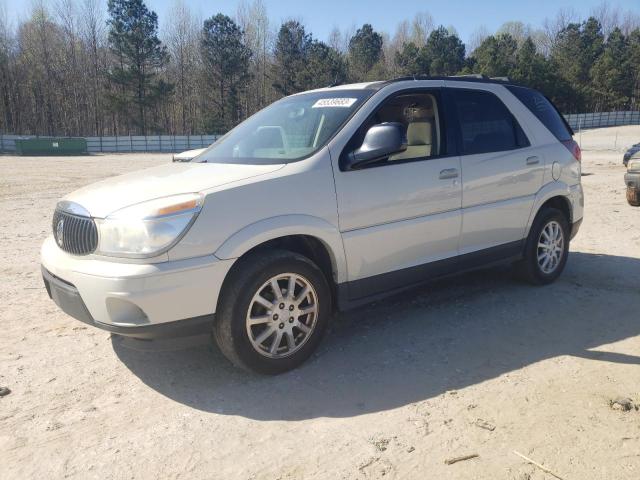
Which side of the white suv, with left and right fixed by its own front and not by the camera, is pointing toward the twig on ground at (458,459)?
left

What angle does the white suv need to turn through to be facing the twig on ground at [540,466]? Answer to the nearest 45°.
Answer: approximately 90° to its left

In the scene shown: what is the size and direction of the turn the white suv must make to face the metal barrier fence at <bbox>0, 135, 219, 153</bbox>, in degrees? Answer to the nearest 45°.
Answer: approximately 135° to its right

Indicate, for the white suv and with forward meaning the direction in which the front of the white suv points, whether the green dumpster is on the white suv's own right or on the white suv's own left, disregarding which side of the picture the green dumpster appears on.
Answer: on the white suv's own right

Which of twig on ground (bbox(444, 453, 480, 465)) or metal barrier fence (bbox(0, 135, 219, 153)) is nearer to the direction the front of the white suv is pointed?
the twig on ground

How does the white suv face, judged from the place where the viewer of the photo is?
facing the viewer and to the left of the viewer
